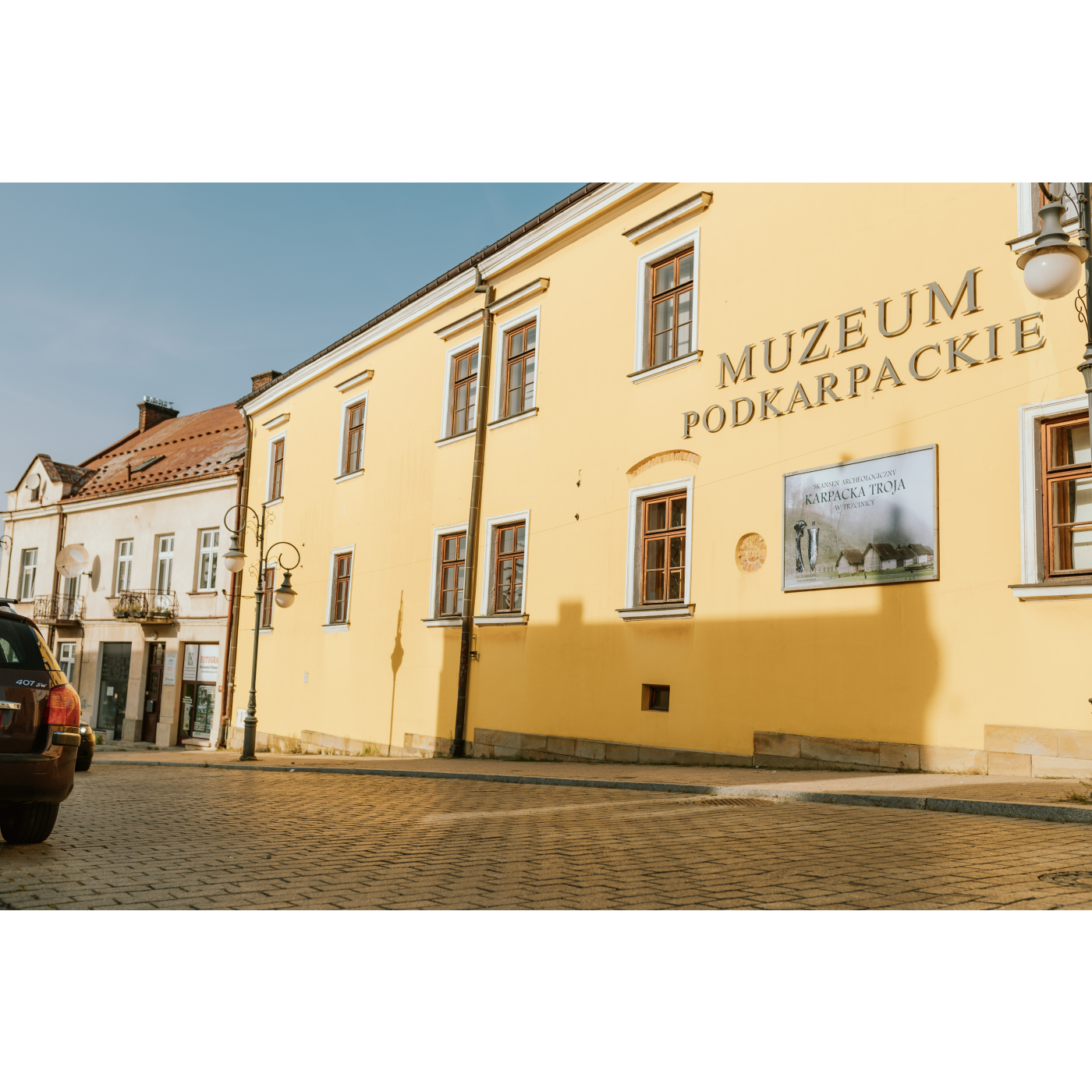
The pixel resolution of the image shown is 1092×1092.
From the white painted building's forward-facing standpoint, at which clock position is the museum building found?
The museum building is roughly at 10 o'clock from the white painted building.

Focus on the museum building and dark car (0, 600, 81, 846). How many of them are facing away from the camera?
1

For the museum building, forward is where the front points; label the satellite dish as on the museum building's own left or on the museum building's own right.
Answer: on the museum building's own right

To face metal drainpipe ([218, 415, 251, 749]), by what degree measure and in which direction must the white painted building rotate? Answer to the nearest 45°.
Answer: approximately 45° to its left

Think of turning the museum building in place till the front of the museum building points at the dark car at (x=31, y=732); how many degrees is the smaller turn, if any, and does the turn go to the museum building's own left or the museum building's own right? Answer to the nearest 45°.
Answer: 0° — it already faces it

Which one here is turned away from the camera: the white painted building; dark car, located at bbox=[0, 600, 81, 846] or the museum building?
the dark car

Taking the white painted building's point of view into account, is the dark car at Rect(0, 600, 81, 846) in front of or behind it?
in front

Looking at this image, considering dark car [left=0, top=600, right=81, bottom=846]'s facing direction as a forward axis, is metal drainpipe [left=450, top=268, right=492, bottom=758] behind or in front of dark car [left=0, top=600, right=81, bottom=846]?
in front

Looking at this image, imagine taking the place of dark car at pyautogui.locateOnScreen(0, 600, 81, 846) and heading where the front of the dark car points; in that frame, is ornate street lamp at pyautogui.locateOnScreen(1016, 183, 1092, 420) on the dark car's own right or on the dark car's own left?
on the dark car's own right

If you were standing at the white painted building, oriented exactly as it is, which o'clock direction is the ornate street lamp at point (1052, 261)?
The ornate street lamp is roughly at 10 o'clock from the white painted building.

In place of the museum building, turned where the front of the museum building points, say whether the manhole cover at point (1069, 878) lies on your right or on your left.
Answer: on your left

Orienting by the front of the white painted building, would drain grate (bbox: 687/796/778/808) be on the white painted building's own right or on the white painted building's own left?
on the white painted building's own left

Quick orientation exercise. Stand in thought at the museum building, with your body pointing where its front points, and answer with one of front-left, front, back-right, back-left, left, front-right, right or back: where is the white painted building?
right

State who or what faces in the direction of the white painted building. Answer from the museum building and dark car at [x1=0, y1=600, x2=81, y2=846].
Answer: the dark car

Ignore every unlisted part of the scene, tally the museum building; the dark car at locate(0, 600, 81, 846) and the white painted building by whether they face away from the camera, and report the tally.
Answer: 1

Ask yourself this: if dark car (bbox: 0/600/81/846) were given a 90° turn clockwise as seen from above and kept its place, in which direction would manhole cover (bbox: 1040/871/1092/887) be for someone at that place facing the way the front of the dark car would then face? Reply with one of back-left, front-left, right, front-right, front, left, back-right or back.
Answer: front-right

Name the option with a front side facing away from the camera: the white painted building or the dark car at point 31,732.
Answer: the dark car

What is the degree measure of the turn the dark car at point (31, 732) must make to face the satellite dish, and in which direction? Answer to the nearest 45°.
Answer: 0° — it already faces it

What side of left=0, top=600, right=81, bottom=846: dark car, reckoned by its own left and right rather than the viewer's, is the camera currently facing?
back
